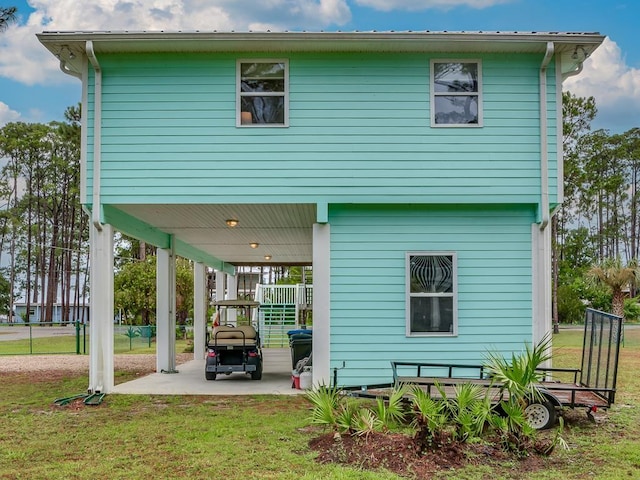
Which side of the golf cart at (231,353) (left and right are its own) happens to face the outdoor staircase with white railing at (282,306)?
front

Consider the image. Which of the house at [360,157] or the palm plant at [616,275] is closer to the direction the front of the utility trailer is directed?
the house

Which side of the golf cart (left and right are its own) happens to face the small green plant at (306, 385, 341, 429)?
back

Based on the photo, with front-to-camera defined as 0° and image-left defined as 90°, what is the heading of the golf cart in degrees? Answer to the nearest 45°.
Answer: approximately 180°

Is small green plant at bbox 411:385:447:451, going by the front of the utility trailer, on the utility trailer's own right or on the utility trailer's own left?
on the utility trailer's own left

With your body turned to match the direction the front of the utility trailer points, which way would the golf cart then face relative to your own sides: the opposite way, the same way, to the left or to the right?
to the right

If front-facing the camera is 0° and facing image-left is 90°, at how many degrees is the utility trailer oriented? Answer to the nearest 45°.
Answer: approximately 90°

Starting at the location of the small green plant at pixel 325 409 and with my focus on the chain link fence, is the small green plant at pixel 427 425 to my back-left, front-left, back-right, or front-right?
back-right

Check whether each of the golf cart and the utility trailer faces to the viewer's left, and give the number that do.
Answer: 1

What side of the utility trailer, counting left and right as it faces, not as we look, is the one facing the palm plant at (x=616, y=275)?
right
